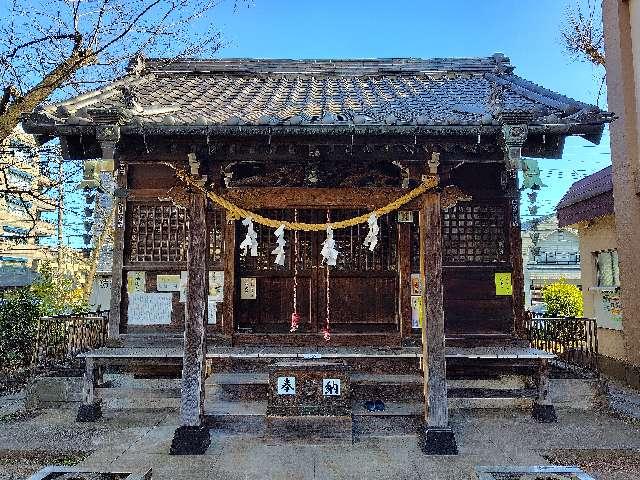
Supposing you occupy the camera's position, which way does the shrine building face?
facing the viewer

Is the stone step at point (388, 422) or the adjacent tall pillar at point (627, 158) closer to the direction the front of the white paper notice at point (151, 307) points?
the stone step

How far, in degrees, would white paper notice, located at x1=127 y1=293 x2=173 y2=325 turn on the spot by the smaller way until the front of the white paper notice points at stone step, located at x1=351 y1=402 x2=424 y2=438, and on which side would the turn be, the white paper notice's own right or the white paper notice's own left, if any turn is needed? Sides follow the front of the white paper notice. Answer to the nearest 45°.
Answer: approximately 45° to the white paper notice's own left

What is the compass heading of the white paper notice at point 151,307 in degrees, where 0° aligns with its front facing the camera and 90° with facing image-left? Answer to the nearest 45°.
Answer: approximately 0°

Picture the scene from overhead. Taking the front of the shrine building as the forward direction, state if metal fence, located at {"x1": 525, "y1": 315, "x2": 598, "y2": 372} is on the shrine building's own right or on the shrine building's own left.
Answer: on the shrine building's own left

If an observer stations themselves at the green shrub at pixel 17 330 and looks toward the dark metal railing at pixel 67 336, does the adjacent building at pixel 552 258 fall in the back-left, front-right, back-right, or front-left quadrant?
front-left

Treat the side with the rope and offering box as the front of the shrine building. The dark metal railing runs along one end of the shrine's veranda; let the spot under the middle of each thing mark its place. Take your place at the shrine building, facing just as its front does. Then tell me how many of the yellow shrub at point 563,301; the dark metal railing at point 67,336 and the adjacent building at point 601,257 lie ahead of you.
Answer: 0

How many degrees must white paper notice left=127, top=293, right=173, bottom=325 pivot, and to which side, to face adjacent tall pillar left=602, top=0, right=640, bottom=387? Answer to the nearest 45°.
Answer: approximately 90° to its left

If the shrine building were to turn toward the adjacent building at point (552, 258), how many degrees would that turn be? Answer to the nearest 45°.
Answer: approximately 135° to its left
